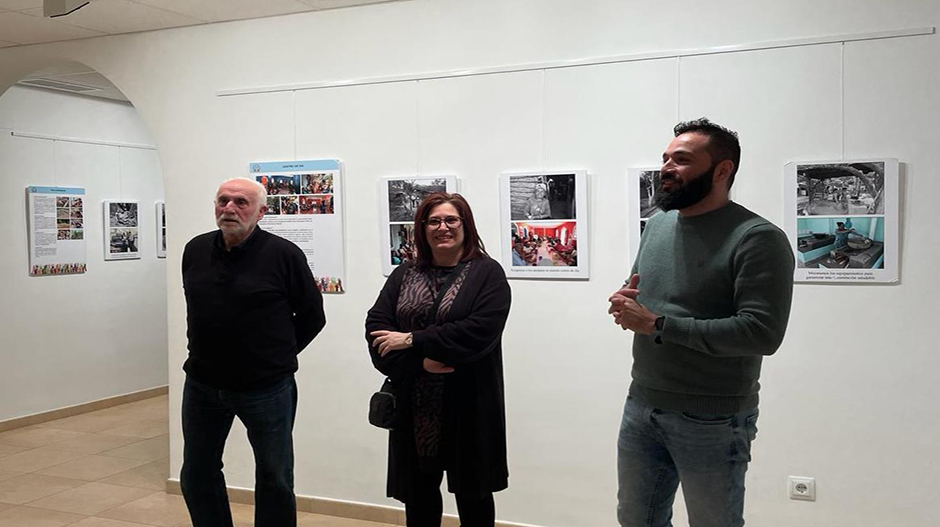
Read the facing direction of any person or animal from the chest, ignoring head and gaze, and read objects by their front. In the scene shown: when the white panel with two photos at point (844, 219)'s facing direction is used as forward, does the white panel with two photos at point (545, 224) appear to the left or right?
on its right

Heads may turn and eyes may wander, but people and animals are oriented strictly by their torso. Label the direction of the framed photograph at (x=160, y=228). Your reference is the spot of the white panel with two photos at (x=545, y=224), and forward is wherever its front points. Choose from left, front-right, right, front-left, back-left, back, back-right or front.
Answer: back-right

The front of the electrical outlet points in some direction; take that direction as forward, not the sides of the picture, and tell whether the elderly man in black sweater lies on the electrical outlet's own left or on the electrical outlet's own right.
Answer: on the electrical outlet's own right

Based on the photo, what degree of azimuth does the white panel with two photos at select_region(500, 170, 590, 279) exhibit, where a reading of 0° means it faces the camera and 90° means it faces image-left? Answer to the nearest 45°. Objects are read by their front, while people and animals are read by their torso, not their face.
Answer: approximately 0°

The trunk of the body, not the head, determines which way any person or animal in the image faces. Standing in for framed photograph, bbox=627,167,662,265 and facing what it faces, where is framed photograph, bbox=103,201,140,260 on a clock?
framed photograph, bbox=103,201,140,260 is roughly at 4 o'clock from framed photograph, bbox=627,167,662,265.

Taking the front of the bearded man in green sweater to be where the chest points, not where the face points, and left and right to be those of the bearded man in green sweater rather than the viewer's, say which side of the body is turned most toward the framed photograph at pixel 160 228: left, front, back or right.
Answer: right

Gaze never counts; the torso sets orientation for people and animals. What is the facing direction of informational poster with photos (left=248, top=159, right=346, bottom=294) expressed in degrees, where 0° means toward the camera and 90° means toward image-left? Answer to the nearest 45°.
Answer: approximately 0°

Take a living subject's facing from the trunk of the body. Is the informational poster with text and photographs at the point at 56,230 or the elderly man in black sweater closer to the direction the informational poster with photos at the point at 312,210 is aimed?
the elderly man in black sweater
